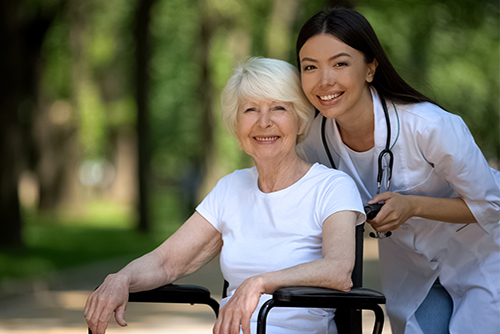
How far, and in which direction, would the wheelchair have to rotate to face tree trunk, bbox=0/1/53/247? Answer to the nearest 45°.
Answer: approximately 135° to its right

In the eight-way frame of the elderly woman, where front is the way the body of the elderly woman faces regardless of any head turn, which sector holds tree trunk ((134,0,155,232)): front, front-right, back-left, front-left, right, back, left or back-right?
back-right

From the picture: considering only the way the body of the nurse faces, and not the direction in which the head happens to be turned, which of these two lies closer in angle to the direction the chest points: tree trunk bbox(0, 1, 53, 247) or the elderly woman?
the elderly woman

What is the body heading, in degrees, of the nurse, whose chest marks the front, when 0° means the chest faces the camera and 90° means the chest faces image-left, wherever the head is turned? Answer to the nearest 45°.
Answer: approximately 45°

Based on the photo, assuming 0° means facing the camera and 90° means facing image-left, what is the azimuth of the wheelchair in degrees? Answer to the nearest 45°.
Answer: approximately 45°

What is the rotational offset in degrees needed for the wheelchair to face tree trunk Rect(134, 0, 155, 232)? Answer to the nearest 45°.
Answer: approximately 135° to its right

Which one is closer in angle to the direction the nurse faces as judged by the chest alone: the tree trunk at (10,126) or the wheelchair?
the wheelchair

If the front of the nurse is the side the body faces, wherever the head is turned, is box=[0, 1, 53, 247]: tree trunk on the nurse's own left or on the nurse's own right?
on the nurse's own right
